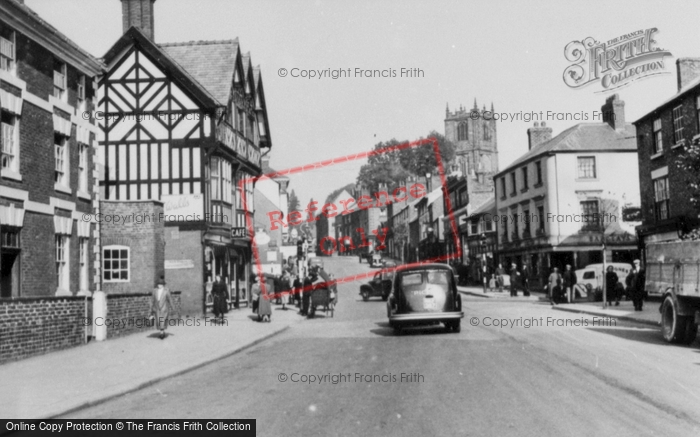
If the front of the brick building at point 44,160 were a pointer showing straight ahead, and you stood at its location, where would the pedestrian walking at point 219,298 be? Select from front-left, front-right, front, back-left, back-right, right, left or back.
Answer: left

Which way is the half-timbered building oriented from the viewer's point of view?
to the viewer's right

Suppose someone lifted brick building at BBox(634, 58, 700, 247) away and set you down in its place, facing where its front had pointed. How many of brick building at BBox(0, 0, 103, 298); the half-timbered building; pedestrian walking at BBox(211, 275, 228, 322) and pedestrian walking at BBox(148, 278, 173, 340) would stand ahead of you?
4

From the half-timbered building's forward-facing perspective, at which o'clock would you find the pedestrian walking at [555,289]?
The pedestrian walking is roughly at 12 o'clock from the half-timbered building.

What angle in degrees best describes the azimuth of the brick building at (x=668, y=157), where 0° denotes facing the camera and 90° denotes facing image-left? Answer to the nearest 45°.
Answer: approximately 45°

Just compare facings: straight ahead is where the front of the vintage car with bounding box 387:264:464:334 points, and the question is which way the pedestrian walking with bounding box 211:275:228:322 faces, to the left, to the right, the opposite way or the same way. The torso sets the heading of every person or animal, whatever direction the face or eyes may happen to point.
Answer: the opposite way

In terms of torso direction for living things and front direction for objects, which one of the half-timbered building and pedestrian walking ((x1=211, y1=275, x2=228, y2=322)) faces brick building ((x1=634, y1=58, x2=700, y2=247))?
the half-timbered building

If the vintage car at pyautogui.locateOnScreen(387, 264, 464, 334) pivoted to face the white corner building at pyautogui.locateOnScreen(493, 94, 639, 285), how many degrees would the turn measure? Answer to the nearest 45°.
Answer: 0° — it already faces it

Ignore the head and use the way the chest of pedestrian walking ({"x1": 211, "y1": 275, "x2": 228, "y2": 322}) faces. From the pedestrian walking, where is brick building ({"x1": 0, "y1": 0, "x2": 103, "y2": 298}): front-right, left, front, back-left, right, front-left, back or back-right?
front-right

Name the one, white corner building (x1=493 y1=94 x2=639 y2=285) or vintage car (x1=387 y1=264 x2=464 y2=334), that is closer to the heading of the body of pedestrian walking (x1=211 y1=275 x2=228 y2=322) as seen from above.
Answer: the vintage car

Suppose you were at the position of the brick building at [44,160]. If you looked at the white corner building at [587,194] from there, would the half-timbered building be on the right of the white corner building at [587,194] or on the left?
left

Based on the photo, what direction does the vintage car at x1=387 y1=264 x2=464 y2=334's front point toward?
away from the camera

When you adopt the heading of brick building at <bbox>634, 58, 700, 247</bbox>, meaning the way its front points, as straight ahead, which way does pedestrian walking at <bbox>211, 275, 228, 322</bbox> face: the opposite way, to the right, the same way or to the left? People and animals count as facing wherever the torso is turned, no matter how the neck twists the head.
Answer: to the left

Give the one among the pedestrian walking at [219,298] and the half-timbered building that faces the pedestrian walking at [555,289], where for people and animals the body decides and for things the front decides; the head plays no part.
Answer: the half-timbered building
